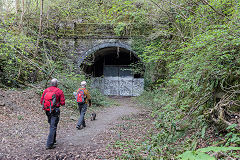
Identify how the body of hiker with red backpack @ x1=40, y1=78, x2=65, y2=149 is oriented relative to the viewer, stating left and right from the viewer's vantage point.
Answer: facing away from the viewer and to the right of the viewer
